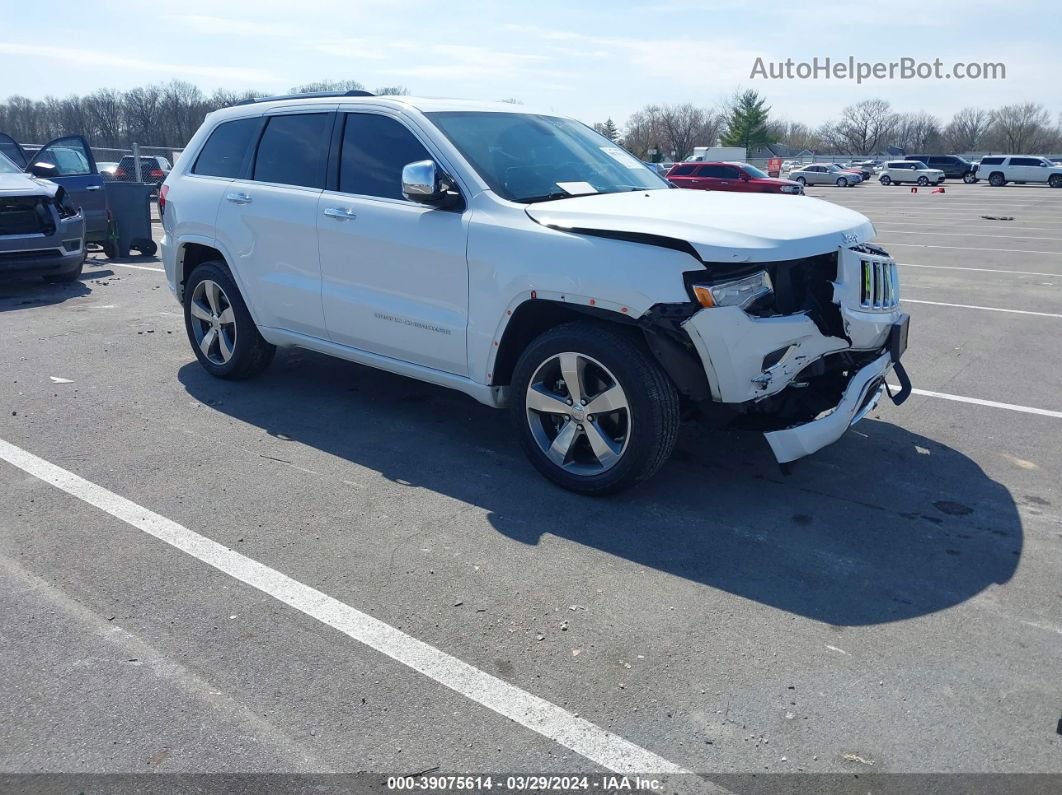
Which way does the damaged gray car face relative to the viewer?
toward the camera

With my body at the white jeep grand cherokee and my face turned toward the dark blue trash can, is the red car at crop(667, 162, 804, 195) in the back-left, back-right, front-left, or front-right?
front-right

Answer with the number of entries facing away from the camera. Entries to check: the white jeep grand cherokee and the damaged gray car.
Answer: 0

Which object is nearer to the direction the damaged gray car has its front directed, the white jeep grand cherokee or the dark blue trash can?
the white jeep grand cherokee

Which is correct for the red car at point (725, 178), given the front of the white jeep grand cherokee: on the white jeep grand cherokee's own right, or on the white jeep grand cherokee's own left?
on the white jeep grand cherokee's own left

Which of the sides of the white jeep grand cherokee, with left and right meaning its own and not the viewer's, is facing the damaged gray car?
back

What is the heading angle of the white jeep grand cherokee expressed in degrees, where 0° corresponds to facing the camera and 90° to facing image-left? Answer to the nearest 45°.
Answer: approximately 315°
